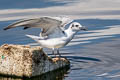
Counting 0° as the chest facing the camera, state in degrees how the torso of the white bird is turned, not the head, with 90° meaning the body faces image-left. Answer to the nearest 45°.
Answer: approximately 270°
